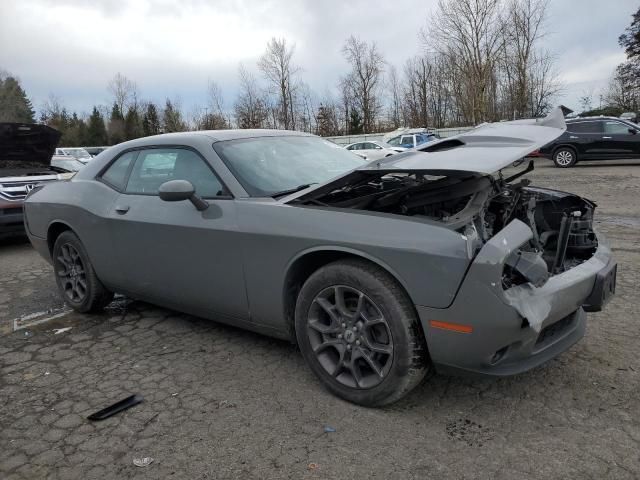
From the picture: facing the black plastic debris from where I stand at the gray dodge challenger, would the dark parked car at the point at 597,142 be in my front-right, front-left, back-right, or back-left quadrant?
back-right

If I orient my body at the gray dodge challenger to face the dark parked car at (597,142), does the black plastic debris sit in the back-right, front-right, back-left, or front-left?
back-left

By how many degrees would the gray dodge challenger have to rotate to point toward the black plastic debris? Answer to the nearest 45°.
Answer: approximately 135° to its right

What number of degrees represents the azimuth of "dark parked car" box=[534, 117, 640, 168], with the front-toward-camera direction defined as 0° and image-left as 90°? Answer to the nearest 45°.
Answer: approximately 270°

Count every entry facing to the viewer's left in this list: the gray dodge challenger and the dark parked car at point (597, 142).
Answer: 0

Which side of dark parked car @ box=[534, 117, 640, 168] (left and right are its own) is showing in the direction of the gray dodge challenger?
right

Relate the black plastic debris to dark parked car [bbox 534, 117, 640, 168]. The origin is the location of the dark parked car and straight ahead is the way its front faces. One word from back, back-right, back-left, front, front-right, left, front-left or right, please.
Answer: right

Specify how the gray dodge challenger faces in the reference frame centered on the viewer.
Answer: facing the viewer and to the right of the viewer

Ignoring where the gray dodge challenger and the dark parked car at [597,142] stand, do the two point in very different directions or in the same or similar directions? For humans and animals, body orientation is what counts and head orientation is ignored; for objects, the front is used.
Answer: same or similar directions

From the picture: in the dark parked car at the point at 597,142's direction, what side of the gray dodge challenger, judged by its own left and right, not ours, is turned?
left
